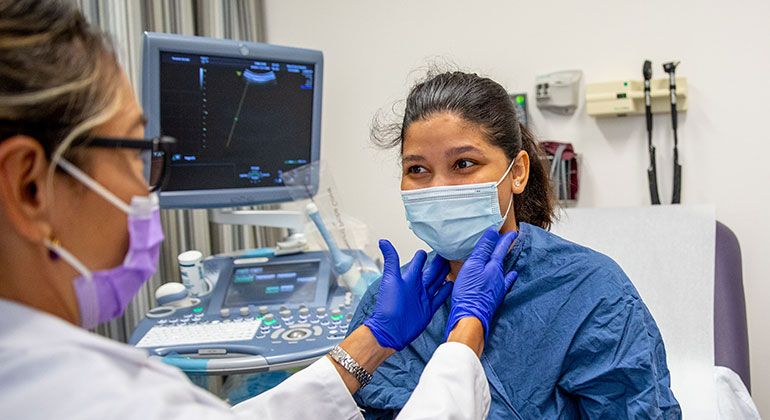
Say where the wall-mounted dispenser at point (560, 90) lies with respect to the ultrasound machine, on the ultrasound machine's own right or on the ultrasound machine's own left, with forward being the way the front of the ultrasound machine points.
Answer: on the ultrasound machine's own left

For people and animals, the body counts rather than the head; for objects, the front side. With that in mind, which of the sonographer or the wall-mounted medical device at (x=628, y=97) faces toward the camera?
the wall-mounted medical device

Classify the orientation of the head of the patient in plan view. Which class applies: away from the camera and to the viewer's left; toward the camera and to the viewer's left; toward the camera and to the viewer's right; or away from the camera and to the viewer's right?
toward the camera and to the viewer's left

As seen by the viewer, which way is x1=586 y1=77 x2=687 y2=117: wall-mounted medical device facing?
toward the camera

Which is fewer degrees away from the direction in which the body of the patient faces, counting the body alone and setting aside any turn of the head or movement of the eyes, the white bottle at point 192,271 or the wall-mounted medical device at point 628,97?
the white bottle

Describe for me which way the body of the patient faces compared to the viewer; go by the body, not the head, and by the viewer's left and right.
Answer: facing the viewer and to the left of the viewer

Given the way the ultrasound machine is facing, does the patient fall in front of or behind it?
in front

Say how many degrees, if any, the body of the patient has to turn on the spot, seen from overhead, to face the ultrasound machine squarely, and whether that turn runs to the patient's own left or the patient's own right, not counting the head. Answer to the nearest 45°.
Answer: approximately 90° to the patient's own right

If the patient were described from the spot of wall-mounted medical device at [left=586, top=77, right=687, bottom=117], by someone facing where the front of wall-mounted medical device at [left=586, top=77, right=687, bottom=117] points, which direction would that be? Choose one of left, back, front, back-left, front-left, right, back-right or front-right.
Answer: front

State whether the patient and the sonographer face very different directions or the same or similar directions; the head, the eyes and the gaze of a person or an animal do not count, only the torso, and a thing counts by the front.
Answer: very different directions

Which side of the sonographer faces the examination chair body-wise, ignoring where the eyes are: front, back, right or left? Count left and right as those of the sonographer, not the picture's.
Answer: front

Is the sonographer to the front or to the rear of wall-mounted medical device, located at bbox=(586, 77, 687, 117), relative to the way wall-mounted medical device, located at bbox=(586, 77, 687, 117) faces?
to the front

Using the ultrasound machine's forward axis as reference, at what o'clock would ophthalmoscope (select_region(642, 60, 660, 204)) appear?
The ophthalmoscope is roughly at 9 o'clock from the ultrasound machine.

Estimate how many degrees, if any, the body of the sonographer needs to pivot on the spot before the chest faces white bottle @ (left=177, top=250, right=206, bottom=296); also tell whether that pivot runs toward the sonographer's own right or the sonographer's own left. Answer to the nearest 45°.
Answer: approximately 45° to the sonographer's own left

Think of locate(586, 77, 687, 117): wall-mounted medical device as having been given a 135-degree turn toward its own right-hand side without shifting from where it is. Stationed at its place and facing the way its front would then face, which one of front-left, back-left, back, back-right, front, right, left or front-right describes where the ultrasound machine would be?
left

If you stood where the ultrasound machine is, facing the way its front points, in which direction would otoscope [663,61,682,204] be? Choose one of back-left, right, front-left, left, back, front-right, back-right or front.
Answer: left

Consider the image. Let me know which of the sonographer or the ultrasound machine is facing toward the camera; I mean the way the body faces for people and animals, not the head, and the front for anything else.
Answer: the ultrasound machine
